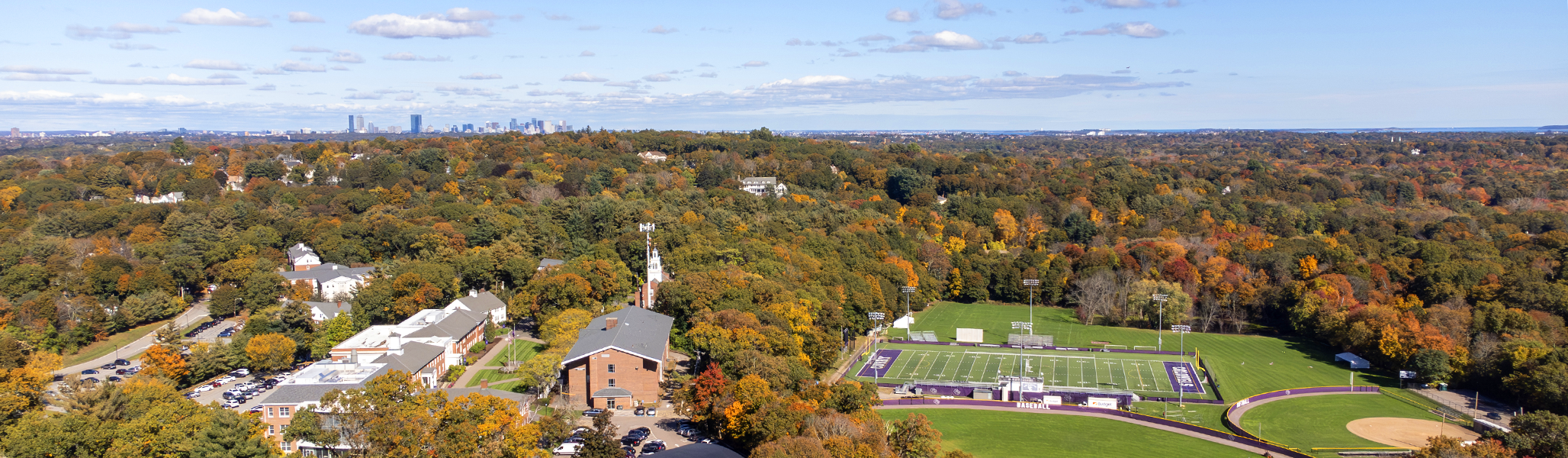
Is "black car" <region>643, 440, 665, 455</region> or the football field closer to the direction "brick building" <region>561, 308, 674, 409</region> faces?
the black car

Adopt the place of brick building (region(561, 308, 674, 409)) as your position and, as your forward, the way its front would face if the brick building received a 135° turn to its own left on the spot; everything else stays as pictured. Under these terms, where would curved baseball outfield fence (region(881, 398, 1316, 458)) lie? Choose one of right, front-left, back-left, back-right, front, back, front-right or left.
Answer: front-right

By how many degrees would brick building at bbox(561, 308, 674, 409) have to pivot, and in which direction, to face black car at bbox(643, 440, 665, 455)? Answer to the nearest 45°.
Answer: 0° — it already faces it

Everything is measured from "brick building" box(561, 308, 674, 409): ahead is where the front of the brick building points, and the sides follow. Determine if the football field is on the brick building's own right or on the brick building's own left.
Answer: on the brick building's own left

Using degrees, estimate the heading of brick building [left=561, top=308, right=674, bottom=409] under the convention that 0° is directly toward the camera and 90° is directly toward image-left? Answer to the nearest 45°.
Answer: approximately 0°
